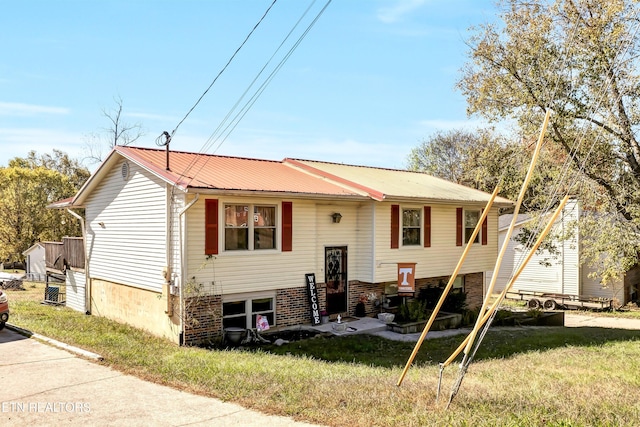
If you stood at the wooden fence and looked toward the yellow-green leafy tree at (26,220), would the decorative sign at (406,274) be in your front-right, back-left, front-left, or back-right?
back-right

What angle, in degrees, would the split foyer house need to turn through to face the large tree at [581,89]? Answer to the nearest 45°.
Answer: approximately 45° to its left

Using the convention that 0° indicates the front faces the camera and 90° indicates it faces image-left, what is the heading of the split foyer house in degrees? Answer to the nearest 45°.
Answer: approximately 315°

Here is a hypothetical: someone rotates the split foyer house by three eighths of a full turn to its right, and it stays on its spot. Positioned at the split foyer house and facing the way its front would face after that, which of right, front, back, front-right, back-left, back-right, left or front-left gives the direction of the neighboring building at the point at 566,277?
back-right

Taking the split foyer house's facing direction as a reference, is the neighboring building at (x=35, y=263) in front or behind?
behind

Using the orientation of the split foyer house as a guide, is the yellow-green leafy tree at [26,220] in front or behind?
behind
